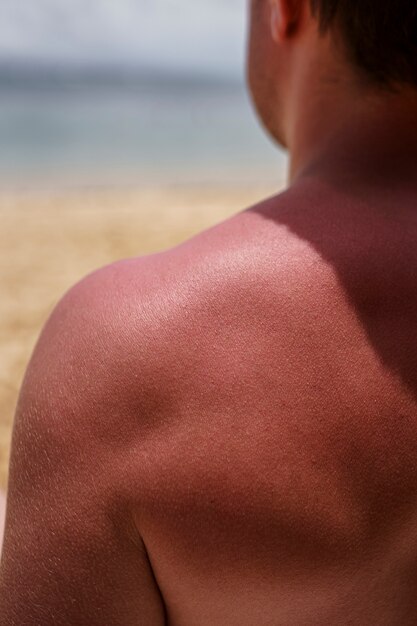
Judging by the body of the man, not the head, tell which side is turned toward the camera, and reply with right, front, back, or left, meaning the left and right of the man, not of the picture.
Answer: back
